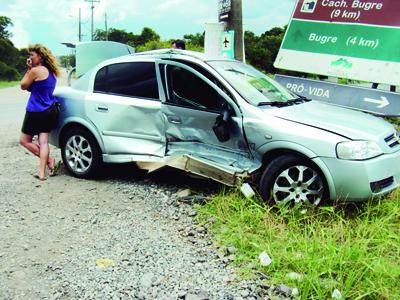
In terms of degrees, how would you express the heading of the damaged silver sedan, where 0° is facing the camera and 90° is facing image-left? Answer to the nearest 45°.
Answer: approximately 315°

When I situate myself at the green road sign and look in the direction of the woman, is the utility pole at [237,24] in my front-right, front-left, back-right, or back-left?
front-right

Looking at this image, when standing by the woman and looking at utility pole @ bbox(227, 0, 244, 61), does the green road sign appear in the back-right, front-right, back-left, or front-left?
front-right

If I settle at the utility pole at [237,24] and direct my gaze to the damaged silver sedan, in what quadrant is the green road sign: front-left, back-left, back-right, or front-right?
front-left

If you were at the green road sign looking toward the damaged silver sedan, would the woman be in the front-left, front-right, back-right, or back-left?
front-right

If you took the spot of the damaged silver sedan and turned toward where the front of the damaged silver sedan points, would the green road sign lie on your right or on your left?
on your left

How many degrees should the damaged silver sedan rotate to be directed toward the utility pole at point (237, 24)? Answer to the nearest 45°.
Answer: approximately 135° to its left

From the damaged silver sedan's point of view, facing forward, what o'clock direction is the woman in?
The woman is roughly at 5 o'clock from the damaged silver sedan.

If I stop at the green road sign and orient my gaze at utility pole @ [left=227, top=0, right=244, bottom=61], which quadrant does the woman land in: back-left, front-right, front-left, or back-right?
front-left

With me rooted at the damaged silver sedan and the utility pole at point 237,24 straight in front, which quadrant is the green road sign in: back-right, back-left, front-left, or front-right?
front-right
